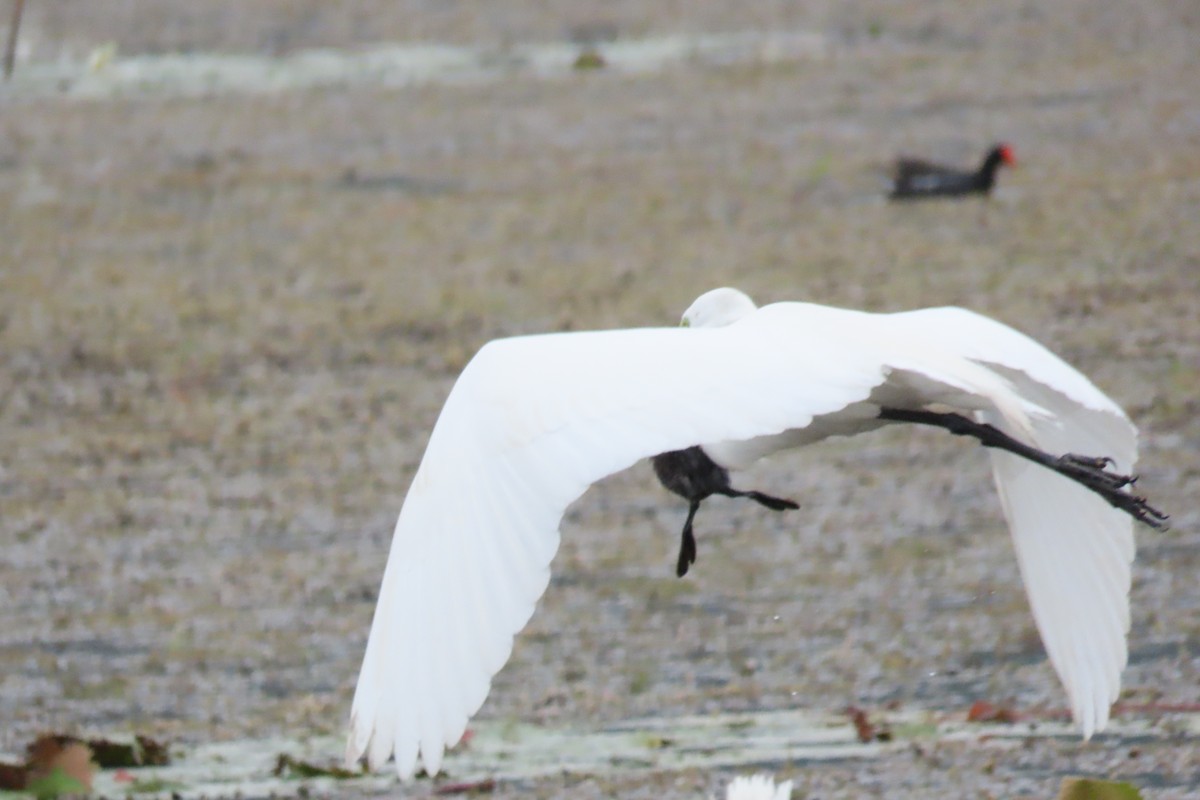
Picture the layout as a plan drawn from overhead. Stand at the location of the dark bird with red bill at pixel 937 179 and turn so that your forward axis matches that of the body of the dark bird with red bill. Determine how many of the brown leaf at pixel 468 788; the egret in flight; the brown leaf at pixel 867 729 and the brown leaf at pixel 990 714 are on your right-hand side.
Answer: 4

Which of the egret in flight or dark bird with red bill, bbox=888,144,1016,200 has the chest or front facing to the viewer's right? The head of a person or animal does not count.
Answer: the dark bird with red bill

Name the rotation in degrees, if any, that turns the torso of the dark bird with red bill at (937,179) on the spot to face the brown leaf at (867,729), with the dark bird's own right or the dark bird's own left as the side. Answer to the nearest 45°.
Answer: approximately 90° to the dark bird's own right

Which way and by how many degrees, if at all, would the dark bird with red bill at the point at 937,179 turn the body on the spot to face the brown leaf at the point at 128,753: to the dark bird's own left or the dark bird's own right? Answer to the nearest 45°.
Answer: approximately 90° to the dark bird's own right

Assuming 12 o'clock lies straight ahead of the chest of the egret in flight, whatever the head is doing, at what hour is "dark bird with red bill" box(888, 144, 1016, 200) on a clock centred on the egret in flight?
The dark bird with red bill is roughly at 2 o'clock from the egret in flight.

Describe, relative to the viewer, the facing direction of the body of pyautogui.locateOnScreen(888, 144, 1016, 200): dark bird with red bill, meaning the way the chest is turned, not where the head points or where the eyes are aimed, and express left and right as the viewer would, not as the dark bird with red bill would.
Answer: facing to the right of the viewer

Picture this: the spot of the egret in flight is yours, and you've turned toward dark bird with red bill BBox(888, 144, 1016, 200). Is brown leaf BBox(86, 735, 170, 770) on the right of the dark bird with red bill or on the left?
left

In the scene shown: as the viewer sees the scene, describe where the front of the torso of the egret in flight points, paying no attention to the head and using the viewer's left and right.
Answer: facing away from the viewer and to the left of the viewer

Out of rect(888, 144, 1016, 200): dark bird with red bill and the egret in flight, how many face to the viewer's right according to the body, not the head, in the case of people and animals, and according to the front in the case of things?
1
